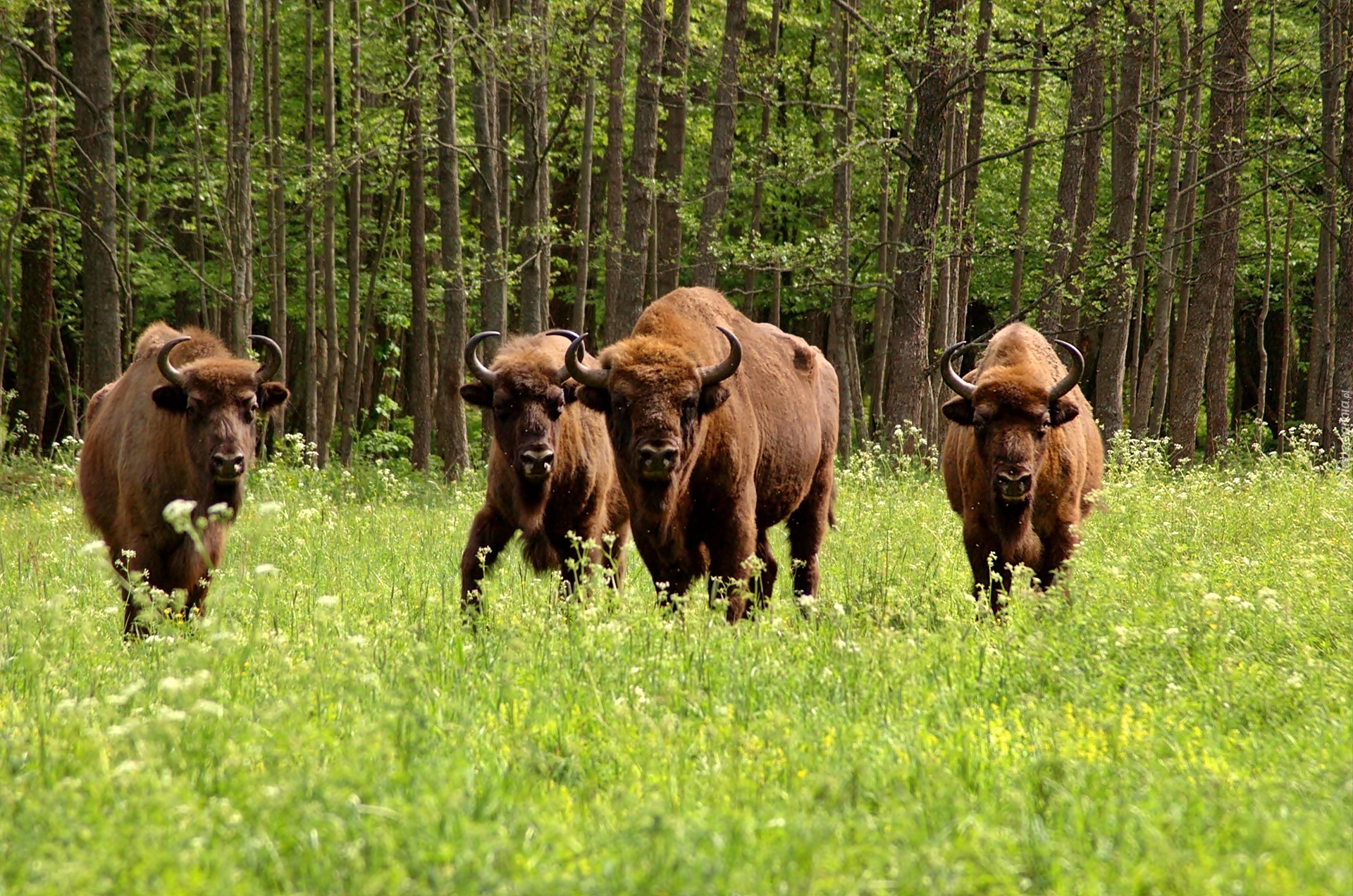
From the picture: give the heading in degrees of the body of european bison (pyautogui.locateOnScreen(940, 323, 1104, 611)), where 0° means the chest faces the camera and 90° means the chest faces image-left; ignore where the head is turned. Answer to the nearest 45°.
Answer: approximately 0°

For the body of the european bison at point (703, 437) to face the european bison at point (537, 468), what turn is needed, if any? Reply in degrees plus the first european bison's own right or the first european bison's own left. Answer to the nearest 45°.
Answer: approximately 90° to the first european bison's own right

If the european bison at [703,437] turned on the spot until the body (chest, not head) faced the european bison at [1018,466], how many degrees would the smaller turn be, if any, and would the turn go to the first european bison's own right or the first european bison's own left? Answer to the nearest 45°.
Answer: approximately 135° to the first european bison's own left

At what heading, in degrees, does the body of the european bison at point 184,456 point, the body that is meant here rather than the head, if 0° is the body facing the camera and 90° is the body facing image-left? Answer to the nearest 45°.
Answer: approximately 315°

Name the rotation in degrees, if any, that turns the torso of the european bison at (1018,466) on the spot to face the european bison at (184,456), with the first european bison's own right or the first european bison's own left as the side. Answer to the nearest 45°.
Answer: approximately 90° to the first european bison's own right

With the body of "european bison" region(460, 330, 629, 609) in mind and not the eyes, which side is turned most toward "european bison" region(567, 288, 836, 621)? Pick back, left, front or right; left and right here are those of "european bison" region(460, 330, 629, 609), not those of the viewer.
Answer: left

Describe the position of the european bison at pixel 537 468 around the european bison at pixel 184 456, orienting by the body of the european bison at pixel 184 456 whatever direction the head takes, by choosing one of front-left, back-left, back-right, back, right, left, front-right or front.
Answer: front-left

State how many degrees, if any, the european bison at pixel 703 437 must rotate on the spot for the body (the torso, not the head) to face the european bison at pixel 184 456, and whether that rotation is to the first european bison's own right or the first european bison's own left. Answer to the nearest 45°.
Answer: approximately 45° to the first european bison's own right

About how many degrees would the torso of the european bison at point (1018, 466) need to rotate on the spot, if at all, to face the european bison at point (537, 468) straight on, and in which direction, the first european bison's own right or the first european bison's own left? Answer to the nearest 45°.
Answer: approximately 90° to the first european bison's own right

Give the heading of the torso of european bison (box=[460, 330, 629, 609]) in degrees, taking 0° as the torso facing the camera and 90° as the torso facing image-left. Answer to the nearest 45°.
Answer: approximately 45°
